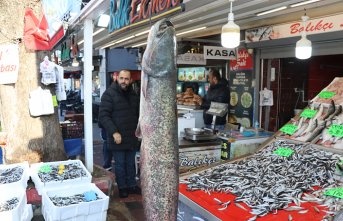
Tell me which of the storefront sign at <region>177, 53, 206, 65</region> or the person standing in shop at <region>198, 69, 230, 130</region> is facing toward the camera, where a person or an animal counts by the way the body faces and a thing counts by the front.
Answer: the storefront sign

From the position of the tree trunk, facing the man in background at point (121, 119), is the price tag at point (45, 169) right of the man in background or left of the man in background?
right

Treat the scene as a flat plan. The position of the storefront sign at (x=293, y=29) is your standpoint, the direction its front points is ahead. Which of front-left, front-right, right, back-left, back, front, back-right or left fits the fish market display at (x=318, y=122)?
front-left

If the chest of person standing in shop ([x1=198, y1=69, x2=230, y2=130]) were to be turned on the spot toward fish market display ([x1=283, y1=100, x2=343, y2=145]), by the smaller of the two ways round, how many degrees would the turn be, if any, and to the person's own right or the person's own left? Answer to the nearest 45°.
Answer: approximately 135° to the person's own left

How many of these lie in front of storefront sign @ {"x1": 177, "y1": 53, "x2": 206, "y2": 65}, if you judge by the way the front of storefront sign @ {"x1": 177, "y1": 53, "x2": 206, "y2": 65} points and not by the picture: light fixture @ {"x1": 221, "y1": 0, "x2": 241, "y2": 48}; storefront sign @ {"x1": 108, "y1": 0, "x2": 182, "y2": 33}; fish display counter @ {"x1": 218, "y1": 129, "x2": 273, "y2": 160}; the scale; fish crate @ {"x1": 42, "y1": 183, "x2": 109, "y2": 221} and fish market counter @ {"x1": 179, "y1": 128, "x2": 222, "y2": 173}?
6

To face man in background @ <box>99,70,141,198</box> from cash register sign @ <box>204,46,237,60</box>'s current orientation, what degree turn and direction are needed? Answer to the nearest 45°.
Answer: approximately 45° to its right

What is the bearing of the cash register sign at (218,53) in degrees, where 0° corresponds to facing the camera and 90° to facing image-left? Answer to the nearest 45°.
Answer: approximately 0°

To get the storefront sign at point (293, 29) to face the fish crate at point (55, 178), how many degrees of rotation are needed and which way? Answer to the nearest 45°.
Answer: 0° — it already faces it

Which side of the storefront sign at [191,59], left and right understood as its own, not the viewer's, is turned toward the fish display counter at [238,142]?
front

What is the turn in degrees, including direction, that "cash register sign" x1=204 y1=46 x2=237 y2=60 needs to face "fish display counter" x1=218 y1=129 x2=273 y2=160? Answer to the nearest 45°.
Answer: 0° — it already faces it

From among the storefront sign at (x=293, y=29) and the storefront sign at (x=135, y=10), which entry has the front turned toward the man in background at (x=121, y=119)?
the storefront sign at (x=293, y=29)

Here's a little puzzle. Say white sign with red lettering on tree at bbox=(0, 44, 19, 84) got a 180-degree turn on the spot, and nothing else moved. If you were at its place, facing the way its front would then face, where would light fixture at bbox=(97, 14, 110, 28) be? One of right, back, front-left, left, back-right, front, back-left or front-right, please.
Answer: right

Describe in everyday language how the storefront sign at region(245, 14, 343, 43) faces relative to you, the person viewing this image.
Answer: facing the viewer and to the left of the viewer

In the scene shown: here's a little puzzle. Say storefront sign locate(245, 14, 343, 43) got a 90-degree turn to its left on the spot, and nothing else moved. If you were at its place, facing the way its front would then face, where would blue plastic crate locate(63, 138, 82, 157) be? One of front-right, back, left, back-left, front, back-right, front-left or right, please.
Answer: right

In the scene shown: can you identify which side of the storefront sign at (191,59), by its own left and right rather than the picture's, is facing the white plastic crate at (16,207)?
front

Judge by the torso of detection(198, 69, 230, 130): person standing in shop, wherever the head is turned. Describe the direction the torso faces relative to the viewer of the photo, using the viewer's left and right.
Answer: facing to the left of the viewer

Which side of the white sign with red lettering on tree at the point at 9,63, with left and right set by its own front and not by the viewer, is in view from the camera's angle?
front
